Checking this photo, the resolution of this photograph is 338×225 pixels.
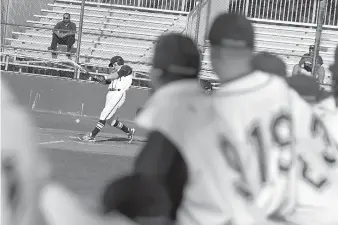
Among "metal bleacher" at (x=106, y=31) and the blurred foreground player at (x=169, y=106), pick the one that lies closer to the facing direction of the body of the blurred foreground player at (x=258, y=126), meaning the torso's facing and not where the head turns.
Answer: the metal bleacher

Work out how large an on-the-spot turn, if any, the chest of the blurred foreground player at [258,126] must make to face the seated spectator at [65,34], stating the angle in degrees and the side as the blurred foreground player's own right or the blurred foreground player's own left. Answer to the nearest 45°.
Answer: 0° — they already face them

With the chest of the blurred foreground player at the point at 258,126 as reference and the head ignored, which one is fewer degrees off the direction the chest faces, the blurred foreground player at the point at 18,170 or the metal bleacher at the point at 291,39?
the metal bleacher

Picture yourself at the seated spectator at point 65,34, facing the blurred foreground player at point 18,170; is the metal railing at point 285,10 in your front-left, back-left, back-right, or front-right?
back-left

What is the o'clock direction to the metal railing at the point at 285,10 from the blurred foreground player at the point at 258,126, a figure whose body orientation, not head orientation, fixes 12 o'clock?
The metal railing is roughly at 12 o'clock from the blurred foreground player.

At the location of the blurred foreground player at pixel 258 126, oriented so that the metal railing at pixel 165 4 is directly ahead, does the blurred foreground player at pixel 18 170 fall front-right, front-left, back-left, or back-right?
back-left

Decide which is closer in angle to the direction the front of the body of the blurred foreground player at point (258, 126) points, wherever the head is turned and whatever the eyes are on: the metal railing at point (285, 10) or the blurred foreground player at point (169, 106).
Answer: the metal railing

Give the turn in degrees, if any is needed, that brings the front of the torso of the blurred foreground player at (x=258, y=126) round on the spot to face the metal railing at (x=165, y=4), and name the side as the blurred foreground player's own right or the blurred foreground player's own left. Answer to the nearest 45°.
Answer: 0° — they already face it

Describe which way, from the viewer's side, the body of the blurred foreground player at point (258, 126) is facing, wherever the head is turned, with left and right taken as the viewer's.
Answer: facing away from the viewer

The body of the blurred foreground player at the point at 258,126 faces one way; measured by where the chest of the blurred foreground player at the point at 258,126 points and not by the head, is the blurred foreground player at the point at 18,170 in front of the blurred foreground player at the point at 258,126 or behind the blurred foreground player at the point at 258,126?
behind

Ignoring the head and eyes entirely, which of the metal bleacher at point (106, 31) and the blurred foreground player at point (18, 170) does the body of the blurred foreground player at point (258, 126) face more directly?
the metal bleacher

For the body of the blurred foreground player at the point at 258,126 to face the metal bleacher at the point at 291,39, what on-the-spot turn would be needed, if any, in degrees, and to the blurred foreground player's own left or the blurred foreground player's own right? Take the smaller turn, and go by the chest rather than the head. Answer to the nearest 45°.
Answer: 0° — they already face it

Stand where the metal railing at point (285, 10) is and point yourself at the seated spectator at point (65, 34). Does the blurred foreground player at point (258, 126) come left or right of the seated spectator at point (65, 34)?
left
